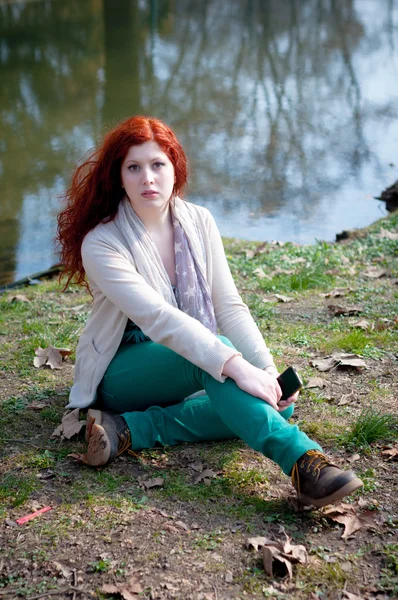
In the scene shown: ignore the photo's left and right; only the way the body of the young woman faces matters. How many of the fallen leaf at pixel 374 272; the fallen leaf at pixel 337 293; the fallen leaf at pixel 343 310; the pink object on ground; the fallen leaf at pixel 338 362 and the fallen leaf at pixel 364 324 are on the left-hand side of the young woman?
5

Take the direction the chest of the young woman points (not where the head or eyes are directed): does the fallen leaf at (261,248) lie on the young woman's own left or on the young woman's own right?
on the young woman's own left

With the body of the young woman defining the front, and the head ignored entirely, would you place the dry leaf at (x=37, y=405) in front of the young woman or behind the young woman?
behind

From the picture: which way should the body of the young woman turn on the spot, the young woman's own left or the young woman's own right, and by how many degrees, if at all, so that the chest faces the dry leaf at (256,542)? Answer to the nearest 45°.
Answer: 0° — they already face it

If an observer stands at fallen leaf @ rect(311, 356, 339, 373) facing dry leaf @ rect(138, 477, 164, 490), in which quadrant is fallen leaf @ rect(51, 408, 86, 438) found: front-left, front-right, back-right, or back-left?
front-right

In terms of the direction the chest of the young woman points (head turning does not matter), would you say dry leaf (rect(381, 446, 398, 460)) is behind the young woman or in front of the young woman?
in front

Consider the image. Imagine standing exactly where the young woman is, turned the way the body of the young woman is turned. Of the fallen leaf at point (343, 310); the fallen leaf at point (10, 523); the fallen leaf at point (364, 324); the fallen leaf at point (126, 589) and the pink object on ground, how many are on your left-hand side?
2

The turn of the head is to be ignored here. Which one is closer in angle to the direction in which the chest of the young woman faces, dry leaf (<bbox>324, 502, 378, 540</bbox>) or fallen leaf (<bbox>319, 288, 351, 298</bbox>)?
the dry leaf

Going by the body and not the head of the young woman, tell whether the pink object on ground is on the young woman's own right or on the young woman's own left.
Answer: on the young woman's own right

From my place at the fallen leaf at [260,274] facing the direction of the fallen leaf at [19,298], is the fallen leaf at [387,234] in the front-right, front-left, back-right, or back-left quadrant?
back-right

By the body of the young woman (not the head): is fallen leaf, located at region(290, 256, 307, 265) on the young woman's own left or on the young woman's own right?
on the young woman's own left

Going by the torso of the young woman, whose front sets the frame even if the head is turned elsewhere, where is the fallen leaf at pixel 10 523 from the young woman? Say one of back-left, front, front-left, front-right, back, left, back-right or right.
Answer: right

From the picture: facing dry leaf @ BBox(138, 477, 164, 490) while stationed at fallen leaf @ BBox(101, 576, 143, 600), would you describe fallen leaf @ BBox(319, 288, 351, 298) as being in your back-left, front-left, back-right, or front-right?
front-right

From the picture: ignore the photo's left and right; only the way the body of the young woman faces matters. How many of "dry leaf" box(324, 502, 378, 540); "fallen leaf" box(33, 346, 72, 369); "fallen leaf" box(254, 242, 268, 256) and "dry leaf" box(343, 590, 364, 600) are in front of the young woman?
2

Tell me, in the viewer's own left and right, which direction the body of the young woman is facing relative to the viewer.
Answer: facing the viewer and to the right of the viewer

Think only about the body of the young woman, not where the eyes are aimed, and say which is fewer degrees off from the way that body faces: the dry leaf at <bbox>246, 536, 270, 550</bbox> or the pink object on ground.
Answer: the dry leaf
